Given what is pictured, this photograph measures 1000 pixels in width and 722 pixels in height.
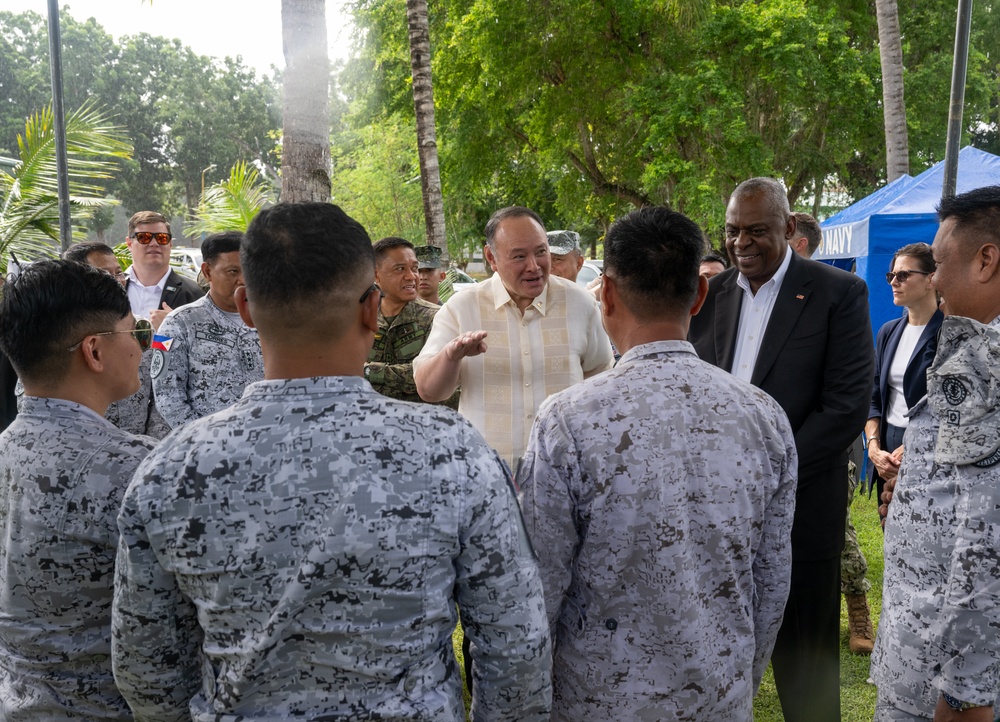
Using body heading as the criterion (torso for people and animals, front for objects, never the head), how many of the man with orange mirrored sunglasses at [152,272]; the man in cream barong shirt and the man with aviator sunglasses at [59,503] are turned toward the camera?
2

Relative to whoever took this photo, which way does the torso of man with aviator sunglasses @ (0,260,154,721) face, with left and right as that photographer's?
facing away from the viewer and to the right of the viewer

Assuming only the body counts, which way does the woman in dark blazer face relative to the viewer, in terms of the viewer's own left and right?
facing the viewer and to the left of the viewer

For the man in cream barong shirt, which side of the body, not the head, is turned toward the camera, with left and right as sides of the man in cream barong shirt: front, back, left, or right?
front

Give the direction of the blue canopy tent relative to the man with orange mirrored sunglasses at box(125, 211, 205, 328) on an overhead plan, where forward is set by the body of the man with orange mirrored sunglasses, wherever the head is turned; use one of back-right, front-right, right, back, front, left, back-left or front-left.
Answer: left

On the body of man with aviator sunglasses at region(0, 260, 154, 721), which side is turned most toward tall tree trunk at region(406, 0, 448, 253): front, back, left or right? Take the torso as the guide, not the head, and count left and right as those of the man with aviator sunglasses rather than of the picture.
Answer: front

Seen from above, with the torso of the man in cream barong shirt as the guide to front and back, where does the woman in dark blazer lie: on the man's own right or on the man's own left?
on the man's own left

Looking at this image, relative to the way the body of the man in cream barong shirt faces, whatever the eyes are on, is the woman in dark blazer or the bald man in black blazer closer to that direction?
the bald man in black blazer

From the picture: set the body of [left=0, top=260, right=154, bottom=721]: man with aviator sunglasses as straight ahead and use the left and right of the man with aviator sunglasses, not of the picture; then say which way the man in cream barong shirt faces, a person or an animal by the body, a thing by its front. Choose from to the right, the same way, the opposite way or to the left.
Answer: the opposite way

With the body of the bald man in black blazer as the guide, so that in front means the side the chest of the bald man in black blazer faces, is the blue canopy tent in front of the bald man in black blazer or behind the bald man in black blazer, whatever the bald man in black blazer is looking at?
behind

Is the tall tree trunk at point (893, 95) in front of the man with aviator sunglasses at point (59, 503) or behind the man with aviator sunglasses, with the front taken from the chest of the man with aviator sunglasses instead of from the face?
in front

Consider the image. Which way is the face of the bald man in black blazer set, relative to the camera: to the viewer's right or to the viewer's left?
to the viewer's left

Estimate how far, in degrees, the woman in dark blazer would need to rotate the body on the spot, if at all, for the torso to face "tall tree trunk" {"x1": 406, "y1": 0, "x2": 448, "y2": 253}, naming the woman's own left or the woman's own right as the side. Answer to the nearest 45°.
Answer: approximately 90° to the woman's own right
